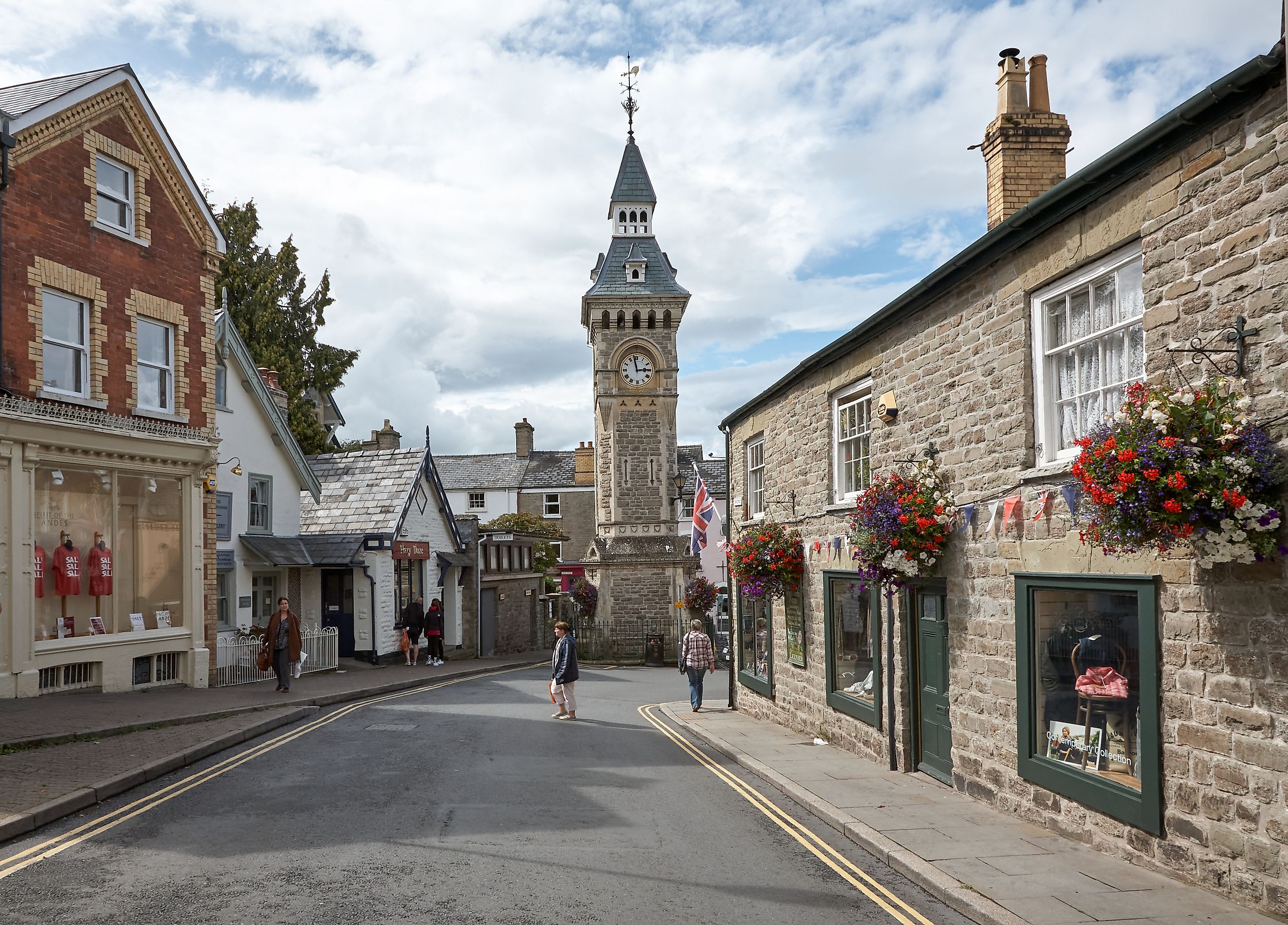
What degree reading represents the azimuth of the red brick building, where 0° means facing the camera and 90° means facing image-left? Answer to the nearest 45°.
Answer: approximately 315°

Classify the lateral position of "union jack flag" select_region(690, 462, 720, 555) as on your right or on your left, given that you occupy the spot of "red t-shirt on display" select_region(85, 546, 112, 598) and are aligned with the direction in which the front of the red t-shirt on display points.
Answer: on your left

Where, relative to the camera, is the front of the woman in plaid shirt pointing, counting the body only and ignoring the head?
away from the camera

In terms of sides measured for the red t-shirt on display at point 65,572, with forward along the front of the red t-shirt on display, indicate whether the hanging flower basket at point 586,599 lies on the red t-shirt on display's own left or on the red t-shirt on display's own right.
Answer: on the red t-shirt on display's own left

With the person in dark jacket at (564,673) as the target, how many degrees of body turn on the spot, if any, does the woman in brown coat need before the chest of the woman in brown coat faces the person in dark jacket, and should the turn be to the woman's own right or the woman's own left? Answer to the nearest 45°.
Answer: approximately 45° to the woman's own left

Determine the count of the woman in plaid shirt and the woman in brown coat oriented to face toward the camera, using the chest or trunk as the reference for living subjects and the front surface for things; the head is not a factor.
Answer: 1

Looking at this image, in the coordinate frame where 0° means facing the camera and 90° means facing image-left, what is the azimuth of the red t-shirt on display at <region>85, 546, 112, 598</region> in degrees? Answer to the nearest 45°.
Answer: approximately 315°

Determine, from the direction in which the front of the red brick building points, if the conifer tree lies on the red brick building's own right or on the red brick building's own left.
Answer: on the red brick building's own left

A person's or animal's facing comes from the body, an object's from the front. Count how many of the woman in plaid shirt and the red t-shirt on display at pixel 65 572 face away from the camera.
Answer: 1

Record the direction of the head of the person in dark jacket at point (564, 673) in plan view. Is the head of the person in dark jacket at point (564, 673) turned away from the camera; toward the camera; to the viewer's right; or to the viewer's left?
to the viewer's left

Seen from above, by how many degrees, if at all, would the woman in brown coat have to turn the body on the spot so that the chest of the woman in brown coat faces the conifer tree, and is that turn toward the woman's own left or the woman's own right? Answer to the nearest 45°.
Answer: approximately 180°
